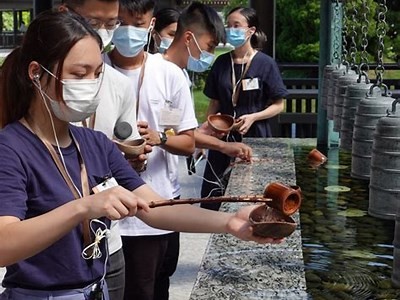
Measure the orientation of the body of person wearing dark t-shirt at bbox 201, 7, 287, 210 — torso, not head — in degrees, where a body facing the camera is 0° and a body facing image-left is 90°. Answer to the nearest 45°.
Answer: approximately 45°

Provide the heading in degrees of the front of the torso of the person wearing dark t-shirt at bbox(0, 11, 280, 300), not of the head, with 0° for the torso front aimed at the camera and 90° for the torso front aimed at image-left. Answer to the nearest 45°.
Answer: approximately 315°

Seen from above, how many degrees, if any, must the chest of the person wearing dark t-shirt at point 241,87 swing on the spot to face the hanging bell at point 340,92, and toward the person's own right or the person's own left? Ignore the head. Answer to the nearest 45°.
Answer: approximately 90° to the person's own left

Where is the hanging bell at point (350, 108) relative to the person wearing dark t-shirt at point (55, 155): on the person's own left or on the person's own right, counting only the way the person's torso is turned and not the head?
on the person's own left

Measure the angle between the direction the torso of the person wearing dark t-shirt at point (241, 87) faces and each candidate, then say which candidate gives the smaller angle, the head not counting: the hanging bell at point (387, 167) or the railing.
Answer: the hanging bell

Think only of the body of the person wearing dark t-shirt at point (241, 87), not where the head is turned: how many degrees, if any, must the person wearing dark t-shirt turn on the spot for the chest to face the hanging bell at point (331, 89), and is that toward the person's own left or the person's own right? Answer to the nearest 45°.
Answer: approximately 90° to the person's own left

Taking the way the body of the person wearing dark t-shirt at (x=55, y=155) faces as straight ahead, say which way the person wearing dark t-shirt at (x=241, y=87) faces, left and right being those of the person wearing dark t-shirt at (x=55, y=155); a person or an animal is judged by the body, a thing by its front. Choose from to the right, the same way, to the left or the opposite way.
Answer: to the right

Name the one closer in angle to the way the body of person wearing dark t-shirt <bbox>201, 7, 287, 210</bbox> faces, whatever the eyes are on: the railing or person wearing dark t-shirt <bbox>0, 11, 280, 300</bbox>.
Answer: the person wearing dark t-shirt

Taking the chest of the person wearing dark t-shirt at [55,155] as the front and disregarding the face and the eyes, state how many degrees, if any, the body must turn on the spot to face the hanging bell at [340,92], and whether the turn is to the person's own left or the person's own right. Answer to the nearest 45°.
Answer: approximately 90° to the person's own left
